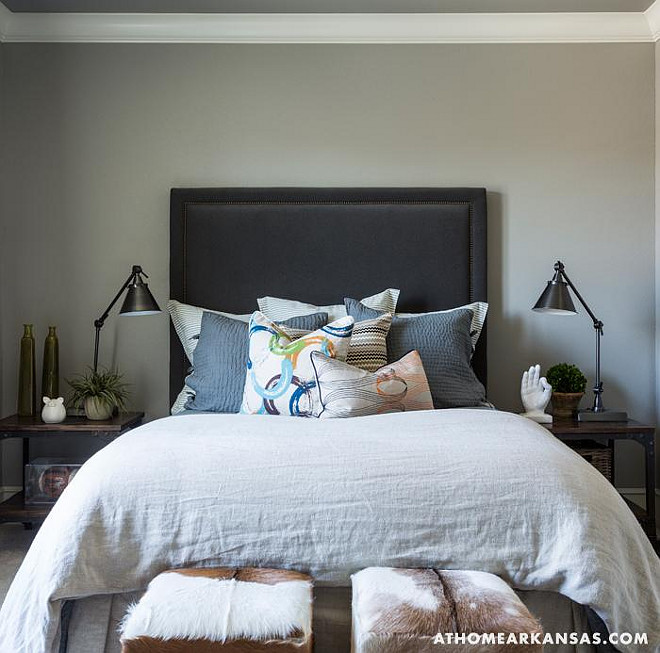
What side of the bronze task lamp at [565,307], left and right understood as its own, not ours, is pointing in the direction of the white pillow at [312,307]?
front

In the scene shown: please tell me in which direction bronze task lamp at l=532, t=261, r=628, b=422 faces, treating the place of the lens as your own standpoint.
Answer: facing to the left of the viewer

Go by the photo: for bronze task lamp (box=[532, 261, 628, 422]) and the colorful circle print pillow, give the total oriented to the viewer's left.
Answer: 1

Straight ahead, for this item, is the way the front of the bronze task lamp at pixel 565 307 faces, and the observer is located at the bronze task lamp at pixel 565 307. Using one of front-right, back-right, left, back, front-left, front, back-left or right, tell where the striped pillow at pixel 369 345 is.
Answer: front-left

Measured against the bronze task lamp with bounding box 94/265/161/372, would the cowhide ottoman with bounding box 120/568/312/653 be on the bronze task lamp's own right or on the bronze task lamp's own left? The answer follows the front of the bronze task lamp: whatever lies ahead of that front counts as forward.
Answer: on the bronze task lamp's own right

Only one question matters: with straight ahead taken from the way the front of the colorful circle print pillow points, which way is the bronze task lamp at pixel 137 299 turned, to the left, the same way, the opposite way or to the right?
to the left

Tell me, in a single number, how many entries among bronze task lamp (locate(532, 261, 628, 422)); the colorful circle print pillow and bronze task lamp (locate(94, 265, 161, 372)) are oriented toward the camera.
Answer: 1

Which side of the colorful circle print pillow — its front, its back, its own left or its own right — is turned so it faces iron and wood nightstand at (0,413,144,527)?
right

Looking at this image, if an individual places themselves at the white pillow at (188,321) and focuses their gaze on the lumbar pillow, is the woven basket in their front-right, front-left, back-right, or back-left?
front-left

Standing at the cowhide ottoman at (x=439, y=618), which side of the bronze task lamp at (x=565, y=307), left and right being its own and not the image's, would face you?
left

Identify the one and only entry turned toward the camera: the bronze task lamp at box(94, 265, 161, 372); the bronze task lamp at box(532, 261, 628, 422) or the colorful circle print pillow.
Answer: the colorful circle print pillow

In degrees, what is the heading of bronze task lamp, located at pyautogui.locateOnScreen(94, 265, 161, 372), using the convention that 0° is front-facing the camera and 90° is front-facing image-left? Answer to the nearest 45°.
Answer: approximately 270°

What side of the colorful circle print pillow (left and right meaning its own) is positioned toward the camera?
front

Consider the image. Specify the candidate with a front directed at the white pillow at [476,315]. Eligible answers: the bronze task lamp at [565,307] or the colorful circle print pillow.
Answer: the bronze task lamp

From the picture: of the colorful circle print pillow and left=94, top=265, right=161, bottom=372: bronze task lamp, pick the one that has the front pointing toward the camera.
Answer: the colorful circle print pillow

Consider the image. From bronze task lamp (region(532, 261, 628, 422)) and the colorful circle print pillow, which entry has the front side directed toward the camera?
the colorful circle print pillow
